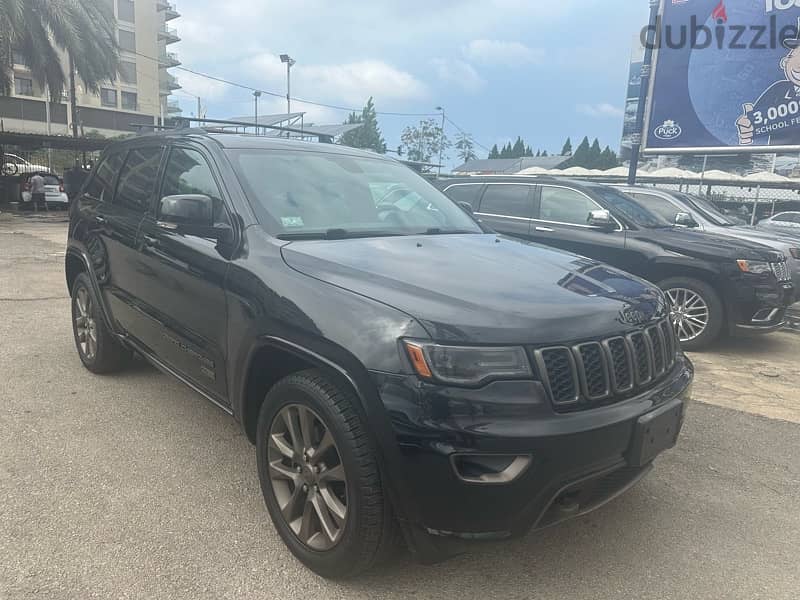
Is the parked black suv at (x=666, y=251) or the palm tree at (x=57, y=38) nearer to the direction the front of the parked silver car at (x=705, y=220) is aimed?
the parked black suv

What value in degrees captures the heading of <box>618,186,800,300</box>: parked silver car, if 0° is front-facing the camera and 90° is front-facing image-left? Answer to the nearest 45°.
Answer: approximately 315°

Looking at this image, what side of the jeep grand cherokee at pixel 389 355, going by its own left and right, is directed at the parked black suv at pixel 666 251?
left

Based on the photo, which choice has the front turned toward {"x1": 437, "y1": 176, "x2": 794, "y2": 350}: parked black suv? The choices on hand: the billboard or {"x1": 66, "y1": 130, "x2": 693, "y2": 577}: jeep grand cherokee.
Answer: the billboard

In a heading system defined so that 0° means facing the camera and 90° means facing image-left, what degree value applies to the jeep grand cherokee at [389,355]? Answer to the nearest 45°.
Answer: approximately 315°

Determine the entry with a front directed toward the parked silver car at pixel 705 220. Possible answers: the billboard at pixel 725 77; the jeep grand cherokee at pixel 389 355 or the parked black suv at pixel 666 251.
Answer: the billboard

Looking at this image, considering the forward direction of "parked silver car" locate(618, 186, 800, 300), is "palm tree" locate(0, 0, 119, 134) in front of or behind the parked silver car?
behind

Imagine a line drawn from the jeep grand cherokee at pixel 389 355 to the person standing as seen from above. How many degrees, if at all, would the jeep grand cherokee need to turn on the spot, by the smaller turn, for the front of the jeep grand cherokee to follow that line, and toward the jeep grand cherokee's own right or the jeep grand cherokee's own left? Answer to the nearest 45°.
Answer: approximately 180°

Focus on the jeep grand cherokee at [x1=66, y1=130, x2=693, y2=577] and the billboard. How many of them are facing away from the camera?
0

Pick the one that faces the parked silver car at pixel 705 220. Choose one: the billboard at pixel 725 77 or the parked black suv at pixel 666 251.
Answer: the billboard

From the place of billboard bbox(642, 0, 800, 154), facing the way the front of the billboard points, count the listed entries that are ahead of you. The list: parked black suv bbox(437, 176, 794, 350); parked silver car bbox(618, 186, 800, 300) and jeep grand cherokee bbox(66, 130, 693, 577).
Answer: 3

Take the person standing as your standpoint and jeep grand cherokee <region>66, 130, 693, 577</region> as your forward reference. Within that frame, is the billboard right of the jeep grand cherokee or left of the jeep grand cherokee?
left

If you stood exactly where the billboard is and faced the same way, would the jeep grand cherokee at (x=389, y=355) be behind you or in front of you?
in front

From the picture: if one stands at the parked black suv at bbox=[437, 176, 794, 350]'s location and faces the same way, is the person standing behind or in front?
behind
